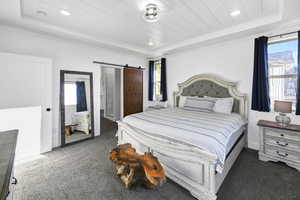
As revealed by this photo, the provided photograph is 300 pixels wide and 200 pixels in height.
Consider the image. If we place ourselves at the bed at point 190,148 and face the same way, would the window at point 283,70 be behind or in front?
behind

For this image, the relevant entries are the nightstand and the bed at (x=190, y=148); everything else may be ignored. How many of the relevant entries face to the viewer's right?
0

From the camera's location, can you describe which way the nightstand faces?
facing the viewer and to the left of the viewer

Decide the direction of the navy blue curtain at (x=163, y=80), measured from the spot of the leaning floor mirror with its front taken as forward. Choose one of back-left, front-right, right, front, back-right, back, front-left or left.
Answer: front-left

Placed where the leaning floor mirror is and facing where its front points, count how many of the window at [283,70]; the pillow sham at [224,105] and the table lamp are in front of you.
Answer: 3

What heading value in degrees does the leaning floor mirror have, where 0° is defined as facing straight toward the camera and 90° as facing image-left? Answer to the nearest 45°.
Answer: approximately 315°

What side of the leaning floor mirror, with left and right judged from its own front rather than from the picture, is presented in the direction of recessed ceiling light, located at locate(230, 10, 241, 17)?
front

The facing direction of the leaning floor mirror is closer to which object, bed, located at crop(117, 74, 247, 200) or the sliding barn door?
the bed

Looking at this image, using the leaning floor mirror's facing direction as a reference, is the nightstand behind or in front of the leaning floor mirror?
in front
